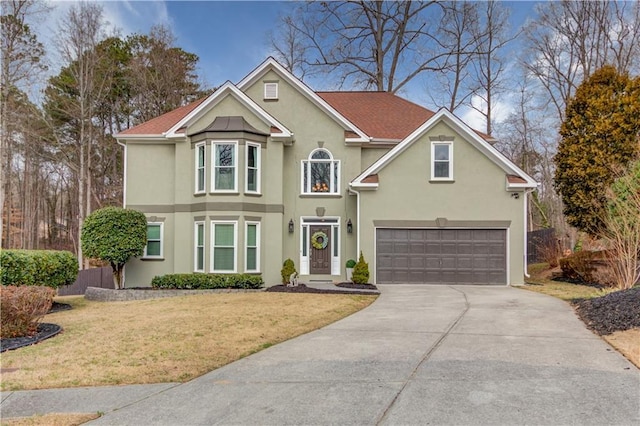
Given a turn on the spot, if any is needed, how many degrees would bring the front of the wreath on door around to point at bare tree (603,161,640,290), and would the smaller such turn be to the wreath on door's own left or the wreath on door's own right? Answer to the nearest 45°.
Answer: approximately 45° to the wreath on door's own left

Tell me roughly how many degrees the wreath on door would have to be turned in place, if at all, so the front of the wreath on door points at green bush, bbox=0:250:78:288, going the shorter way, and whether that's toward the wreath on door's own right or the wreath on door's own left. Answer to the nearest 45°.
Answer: approximately 45° to the wreath on door's own right

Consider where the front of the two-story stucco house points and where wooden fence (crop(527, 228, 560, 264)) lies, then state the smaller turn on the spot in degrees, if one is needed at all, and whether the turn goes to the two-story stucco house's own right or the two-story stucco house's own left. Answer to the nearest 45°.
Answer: approximately 135° to the two-story stucco house's own left

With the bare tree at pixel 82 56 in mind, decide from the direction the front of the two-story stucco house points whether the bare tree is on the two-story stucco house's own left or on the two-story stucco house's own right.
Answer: on the two-story stucco house's own right

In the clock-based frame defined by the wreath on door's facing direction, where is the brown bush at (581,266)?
The brown bush is roughly at 9 o'clock from the wreath on door.

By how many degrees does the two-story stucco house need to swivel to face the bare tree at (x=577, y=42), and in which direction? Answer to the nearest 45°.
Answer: approximately 135° to its left

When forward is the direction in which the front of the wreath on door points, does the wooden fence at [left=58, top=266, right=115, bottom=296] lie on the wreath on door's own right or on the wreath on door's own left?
on the wreath on door's own right

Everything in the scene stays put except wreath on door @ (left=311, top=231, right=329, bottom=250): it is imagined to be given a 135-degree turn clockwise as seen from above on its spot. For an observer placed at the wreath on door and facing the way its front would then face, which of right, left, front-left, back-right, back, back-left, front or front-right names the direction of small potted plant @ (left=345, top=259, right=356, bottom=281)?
back

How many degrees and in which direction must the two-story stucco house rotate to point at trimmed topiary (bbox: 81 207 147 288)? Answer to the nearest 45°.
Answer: approximately 90° to its right

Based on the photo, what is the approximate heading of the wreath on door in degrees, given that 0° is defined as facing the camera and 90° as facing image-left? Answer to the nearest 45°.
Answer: approximately 0°

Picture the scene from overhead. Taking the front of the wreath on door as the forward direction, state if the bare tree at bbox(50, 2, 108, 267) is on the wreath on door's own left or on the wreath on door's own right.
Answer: on the wreath on door's own right

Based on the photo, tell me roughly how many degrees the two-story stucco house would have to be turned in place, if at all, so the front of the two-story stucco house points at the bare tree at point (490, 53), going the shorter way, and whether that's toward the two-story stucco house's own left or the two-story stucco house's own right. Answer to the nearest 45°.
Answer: approximately 135° to the two-story stucco house's own left

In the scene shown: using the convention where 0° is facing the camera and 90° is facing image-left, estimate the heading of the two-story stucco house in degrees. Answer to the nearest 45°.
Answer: approximately 0°
